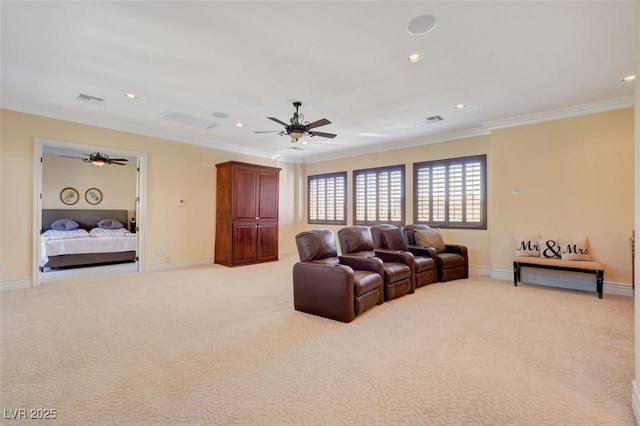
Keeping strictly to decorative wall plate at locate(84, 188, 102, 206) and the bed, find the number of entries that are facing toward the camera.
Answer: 2

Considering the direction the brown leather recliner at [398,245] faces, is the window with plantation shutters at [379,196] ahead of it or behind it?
behind

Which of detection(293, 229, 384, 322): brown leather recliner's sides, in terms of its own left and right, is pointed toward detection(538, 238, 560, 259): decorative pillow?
left

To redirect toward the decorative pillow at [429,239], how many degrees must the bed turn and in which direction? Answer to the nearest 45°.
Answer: approximately 45° to its left
